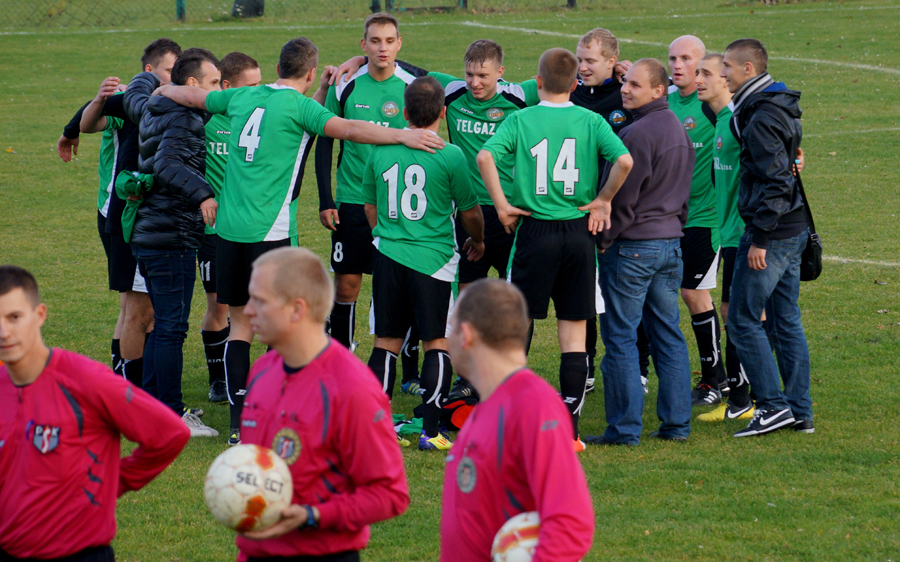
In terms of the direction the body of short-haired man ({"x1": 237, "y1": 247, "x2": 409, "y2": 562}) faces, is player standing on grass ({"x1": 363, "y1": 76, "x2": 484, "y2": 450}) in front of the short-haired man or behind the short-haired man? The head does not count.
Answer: behind

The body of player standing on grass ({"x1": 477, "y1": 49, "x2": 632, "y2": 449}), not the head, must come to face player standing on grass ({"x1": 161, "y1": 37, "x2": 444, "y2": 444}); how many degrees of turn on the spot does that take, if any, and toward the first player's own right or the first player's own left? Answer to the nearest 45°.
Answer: approximately 90° to the first player's own left

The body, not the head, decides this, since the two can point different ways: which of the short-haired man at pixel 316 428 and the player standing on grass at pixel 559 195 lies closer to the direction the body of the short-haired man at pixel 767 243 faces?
the player standing on grass

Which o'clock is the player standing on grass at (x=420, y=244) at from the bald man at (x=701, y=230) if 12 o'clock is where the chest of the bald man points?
The player standing on grass is roughly at 12 o'clock from the bald man.

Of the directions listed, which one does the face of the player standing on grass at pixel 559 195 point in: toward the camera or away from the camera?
away from the camera

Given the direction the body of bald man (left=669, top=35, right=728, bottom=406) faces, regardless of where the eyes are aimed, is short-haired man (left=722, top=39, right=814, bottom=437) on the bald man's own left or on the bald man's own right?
on the bald man's own left
